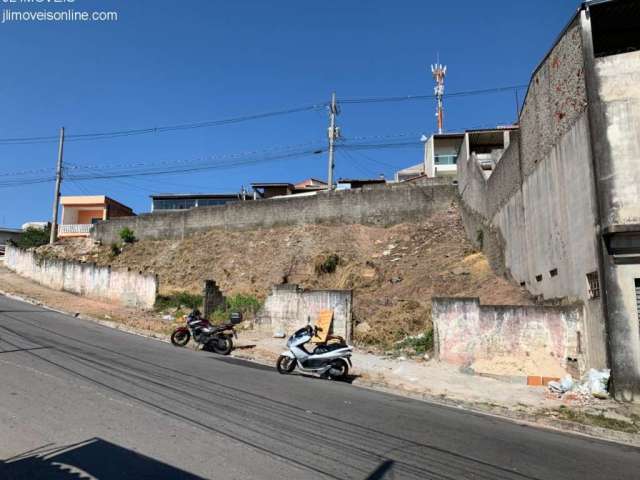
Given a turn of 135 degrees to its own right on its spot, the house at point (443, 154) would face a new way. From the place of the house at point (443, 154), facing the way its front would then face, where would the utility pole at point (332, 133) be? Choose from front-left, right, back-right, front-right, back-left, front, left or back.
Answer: left

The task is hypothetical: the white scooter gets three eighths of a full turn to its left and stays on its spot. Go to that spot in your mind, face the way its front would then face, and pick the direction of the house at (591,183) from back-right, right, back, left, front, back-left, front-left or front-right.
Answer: front-left

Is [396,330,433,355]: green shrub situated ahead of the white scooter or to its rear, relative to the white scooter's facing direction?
to the rear

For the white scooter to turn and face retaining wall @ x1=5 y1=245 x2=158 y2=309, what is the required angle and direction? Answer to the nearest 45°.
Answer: approximately 45° to its right

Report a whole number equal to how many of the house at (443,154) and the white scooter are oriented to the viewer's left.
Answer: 1

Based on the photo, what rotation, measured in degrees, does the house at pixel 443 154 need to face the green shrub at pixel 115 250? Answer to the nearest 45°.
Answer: approximately 45° to its right

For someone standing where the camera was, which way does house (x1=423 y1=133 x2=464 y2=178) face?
facing the viewer

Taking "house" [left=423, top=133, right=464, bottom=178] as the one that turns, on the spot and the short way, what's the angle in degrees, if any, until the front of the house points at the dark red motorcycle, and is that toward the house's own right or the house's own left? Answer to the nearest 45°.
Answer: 0° — it already faces it

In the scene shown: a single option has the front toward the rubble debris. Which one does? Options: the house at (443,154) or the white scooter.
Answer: the house

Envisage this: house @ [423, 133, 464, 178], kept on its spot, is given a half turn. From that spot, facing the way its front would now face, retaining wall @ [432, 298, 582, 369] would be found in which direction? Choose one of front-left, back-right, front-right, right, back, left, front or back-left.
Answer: back

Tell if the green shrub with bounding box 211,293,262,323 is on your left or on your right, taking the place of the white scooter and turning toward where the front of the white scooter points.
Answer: on your right

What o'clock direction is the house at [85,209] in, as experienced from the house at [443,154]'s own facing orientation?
the house at [85,209] is roughly at 3 o'clock from the house at [443,154].

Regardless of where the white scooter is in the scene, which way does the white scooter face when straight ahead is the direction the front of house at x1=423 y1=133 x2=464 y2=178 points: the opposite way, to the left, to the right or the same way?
to the right

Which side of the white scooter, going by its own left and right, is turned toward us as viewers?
left

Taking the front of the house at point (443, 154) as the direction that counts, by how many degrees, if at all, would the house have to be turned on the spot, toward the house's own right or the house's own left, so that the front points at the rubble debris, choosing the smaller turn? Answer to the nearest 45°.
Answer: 0° — it already faces it

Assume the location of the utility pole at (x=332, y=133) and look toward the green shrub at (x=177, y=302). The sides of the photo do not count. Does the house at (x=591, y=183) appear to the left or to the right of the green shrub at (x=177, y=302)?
left

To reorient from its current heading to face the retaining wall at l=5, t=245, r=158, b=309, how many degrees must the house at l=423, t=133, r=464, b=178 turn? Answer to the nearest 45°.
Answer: approximately 45° to its right
